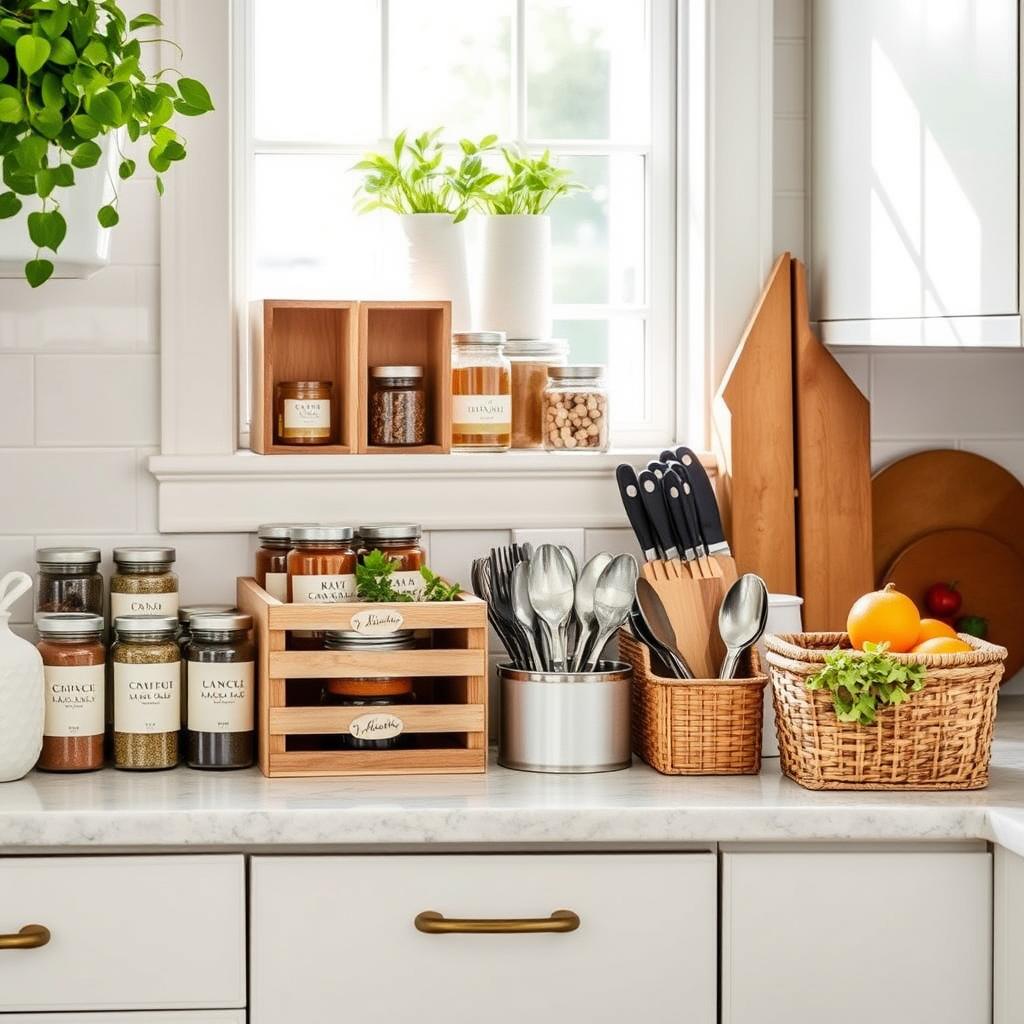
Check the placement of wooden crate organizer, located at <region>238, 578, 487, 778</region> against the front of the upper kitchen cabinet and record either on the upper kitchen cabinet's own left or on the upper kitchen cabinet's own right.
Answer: on the upper kitchen cabinet's own right

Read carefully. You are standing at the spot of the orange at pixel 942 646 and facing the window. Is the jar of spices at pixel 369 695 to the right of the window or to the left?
left

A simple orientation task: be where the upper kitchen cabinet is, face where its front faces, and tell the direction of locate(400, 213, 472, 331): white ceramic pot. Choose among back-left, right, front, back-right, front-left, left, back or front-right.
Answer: right

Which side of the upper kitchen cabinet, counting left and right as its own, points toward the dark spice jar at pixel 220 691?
right
